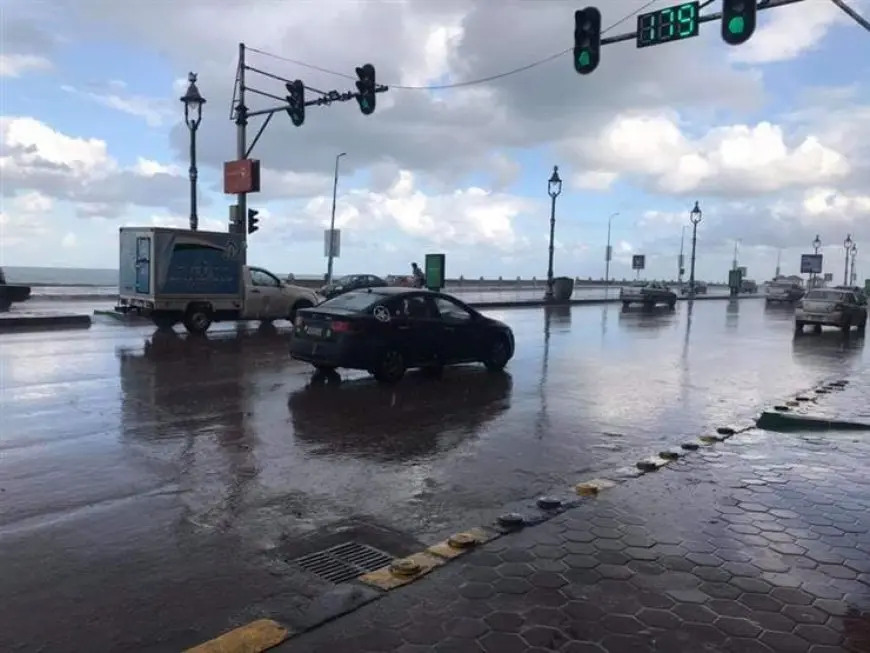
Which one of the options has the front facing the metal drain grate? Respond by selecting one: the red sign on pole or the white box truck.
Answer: the red sign on pole

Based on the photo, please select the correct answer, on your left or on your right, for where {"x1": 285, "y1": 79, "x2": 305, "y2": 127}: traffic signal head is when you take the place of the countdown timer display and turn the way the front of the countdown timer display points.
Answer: on your right

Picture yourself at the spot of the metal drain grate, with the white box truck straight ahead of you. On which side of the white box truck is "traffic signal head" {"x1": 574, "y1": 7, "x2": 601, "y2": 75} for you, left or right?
right

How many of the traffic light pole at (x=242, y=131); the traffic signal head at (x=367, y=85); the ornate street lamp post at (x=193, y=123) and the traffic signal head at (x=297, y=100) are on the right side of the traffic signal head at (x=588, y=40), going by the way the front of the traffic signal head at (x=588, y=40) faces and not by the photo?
4

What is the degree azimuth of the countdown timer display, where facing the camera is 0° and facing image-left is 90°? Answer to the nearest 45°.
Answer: approximately 45°

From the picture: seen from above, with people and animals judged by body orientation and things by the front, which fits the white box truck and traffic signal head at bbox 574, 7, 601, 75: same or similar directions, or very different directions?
very different directions

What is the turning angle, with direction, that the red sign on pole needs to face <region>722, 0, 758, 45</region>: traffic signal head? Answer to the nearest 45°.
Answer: approximately 45° to its left

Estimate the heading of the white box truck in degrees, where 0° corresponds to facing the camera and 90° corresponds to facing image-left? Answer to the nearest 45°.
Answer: approximately 225°

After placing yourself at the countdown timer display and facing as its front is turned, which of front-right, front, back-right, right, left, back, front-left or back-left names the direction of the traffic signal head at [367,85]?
right

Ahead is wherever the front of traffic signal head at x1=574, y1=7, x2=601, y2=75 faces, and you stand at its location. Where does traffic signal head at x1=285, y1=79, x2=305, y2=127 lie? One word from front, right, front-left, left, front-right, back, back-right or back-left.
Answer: right
